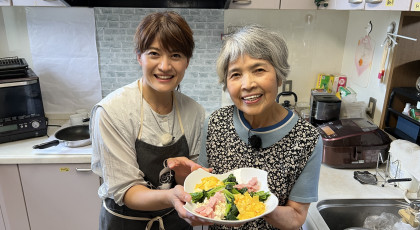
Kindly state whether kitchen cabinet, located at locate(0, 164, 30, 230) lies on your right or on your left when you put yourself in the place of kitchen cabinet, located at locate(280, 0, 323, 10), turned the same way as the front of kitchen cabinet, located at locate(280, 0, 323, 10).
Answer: on your right

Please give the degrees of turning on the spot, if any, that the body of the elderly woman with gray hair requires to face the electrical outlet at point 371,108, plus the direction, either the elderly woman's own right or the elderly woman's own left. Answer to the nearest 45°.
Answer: approximately 135° to the elderly woman's own left

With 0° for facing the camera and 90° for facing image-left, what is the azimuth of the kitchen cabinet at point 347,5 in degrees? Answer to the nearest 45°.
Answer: approximately 0°

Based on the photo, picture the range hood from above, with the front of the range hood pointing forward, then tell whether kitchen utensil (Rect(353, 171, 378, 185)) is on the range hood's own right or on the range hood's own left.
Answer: on the range hood's own left

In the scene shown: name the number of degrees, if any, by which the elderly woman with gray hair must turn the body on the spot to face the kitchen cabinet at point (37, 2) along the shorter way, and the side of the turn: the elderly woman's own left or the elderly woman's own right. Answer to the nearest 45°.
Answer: approximately 135° to the elderly woman's own right

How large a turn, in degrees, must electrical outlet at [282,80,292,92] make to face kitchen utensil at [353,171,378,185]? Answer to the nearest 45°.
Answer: approximately 45° to its left

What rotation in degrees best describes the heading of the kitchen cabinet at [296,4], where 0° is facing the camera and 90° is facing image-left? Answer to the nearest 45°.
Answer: approximately 0°

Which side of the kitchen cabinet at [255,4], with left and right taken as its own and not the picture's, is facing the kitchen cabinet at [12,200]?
right
